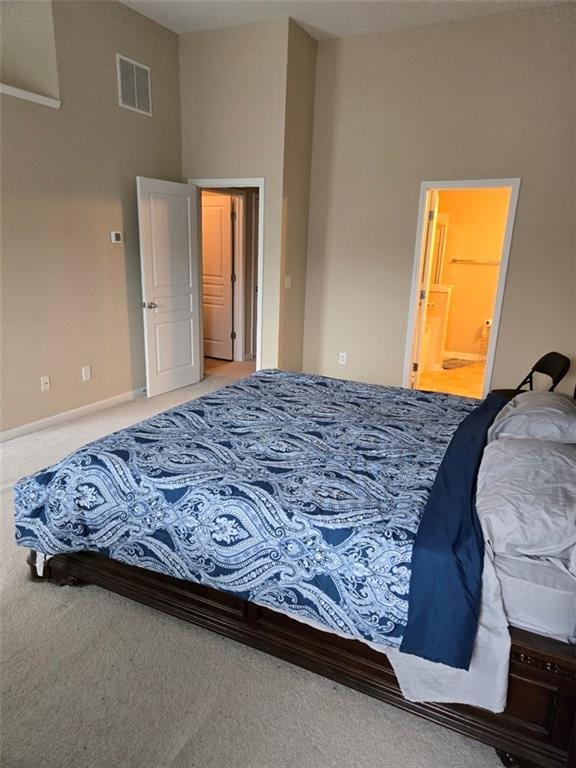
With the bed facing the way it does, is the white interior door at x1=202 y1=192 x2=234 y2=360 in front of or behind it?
in front

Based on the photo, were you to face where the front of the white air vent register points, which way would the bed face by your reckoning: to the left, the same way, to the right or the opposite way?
the opposite way

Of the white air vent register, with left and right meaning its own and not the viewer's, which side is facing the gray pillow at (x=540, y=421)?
front

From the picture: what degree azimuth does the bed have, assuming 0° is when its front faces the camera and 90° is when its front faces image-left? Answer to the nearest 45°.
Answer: approximately 135°

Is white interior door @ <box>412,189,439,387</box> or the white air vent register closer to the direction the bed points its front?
the white air vent register

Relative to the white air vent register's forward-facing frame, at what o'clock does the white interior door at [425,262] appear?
The white interior door is roughly at 11 o'clock from the white air vent register.

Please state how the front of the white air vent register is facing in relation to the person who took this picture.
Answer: facing the viewer and to the right of the viewer

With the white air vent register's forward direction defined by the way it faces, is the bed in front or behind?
in front

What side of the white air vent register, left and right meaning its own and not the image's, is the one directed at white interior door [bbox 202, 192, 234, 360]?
left

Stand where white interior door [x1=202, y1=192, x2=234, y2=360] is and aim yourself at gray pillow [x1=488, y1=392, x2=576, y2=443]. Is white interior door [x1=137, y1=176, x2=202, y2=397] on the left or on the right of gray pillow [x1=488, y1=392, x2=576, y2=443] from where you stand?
right
